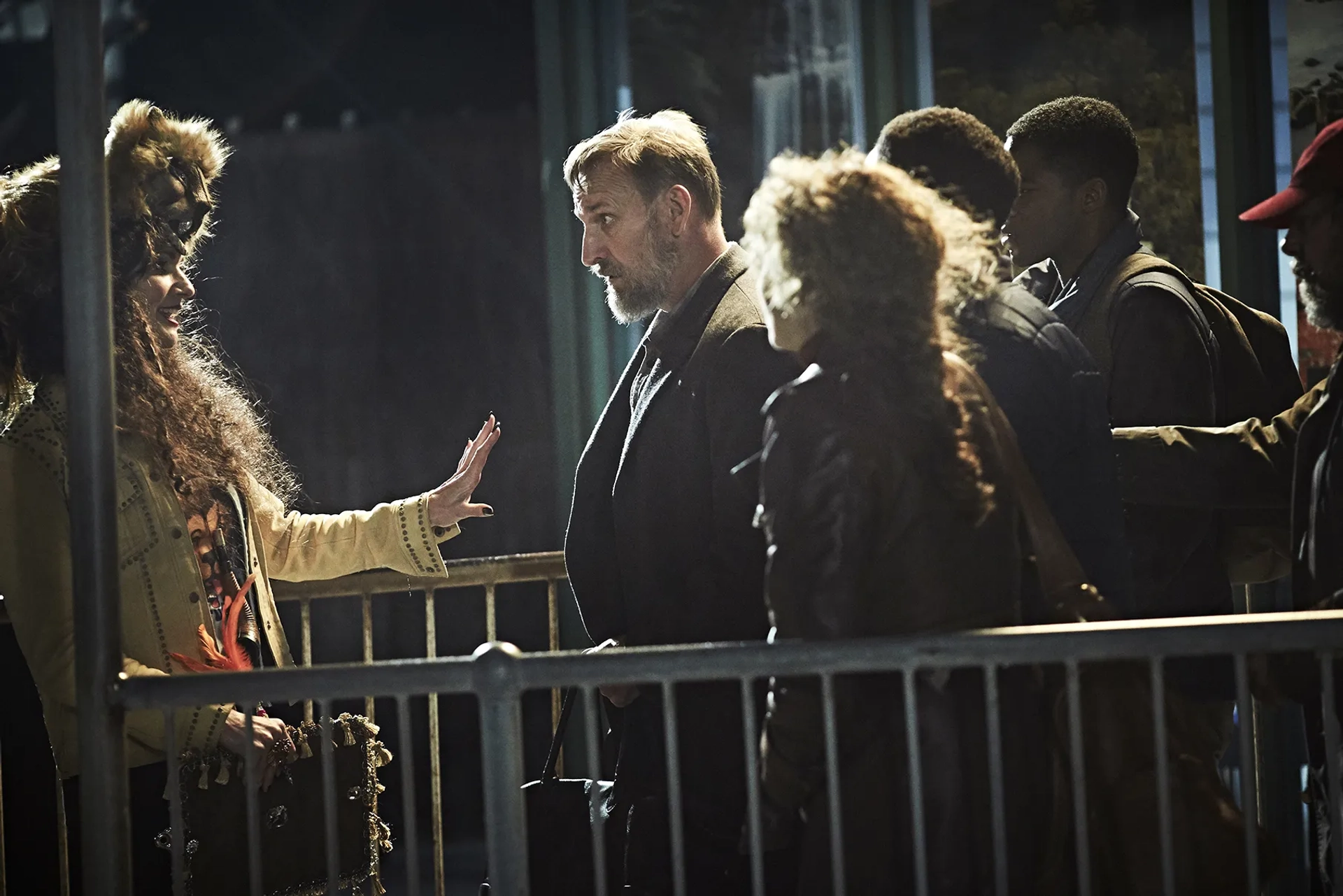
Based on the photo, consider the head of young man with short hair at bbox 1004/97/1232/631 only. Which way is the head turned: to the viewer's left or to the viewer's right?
to the viewer's left

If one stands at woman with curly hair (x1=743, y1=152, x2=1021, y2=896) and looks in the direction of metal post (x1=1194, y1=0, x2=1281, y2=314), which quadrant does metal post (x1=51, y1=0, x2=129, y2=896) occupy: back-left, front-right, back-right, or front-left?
back-left

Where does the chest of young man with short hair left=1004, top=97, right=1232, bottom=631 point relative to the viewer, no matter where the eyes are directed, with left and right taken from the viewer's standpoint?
facing to the left of the viewer

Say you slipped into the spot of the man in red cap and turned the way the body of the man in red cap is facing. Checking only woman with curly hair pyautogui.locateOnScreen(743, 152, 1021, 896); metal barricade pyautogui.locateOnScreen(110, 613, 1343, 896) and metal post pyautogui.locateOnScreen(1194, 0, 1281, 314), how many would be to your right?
1

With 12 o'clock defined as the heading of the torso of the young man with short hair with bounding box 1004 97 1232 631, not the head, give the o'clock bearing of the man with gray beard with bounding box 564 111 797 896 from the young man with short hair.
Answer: The man with gray beard is roughly at 11 o'clock from the young man with short hair.

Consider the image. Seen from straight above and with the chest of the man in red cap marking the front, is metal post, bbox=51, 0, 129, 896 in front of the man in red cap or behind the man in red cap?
in front

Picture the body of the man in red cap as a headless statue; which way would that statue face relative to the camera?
to the viewer's left

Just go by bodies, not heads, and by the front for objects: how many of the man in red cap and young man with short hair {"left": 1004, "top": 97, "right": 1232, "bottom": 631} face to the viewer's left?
2

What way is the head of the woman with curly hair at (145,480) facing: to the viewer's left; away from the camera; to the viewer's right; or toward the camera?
to the viewer's right

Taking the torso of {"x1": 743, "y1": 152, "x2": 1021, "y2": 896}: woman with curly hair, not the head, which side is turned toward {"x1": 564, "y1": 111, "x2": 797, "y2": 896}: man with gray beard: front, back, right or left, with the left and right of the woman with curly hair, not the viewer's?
front

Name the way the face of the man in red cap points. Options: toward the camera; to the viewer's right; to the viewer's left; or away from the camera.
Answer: to the viewer's left

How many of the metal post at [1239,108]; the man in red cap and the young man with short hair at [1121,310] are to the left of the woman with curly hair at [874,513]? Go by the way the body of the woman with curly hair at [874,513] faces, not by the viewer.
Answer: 0

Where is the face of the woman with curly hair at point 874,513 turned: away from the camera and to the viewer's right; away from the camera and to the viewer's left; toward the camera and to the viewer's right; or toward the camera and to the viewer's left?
away from the camera and to the viewer's left

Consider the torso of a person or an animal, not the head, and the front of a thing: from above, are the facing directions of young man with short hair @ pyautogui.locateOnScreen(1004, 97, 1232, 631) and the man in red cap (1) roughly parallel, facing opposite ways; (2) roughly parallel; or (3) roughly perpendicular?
roughly parallel

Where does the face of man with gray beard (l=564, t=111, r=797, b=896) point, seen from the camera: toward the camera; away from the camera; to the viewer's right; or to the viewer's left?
to the viewer's left

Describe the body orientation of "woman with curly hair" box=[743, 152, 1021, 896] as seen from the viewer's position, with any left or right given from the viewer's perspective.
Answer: facing away from the viewer and to the left of the viewer

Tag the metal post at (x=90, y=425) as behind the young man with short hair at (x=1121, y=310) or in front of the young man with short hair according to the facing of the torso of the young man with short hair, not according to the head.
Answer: in front
